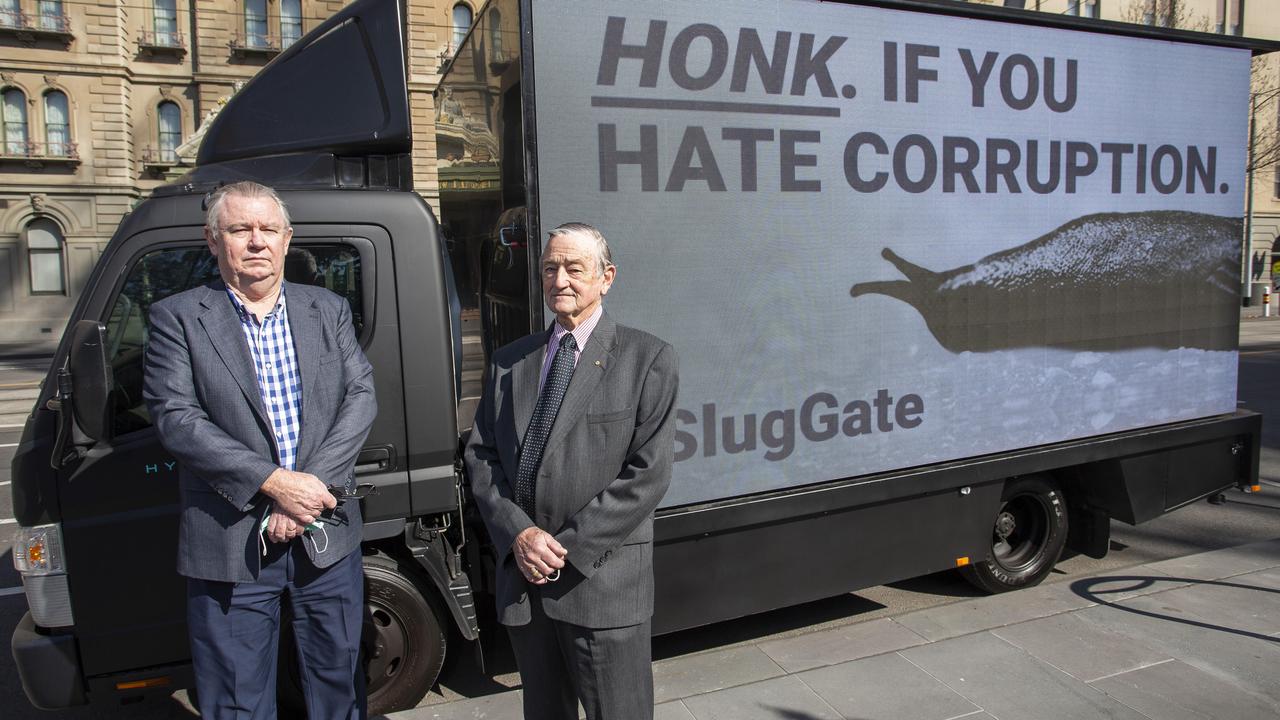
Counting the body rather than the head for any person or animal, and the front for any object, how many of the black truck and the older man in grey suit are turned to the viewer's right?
0

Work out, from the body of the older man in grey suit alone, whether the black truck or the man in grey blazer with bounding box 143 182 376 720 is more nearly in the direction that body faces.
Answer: the man in grey blazer

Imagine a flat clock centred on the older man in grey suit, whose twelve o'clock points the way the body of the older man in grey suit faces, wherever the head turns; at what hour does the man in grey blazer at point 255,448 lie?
The man in grey blazer is roughly at 2 o'clock from the older man in grey suit.

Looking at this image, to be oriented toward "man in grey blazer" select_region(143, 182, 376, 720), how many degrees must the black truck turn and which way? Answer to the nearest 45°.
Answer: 0° — it already faces them

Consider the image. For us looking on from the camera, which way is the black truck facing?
facing the viewer and to the left of the viewer

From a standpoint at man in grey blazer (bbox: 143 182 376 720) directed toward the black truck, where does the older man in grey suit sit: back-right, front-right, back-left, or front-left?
front-right

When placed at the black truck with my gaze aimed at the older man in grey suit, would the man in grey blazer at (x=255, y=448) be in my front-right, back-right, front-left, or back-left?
front-right
